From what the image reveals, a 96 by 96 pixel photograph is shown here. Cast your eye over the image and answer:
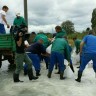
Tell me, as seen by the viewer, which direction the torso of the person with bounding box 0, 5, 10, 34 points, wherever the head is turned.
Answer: to the viewer's right

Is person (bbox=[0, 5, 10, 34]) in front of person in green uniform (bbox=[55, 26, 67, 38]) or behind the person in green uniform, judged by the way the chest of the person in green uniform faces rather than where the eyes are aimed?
in front

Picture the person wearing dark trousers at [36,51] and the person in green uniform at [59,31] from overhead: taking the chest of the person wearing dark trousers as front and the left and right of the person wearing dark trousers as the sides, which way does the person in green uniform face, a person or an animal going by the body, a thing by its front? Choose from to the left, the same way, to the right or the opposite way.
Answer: the opposite way

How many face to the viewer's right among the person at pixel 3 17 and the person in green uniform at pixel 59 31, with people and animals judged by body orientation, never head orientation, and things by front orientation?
1

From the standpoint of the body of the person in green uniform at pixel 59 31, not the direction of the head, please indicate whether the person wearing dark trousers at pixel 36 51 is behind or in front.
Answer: in front

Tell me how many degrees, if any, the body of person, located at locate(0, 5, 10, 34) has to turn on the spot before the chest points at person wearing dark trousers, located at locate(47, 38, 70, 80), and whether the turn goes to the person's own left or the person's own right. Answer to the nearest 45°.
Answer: approximately 45° to the person's own right
